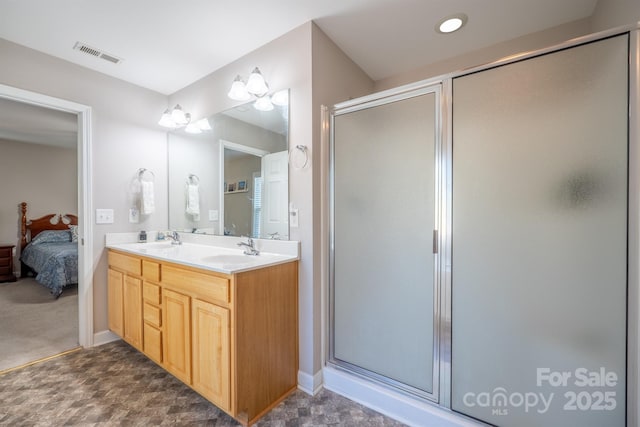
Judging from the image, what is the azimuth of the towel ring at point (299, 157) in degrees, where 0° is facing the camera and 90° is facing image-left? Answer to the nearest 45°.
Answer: approximately 45°

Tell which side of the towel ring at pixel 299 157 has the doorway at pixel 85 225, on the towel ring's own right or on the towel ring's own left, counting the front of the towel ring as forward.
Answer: on the towel ring's own right

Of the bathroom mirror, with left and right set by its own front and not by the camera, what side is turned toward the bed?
right

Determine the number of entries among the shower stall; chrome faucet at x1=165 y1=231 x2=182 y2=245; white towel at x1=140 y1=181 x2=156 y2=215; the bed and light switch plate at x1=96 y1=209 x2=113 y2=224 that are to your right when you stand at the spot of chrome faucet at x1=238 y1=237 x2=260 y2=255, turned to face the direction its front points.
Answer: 4

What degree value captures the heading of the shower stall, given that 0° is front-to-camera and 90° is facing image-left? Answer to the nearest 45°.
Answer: approximately 45°

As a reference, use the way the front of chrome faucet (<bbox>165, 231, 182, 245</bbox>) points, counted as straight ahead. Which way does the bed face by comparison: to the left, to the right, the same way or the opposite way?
to the left

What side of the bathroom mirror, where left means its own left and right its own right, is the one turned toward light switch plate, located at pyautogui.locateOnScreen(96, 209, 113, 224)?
right

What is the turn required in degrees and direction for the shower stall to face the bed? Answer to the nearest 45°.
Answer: approximately 45° to its right

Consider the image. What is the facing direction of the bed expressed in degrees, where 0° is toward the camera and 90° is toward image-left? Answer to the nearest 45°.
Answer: approximately 315°
